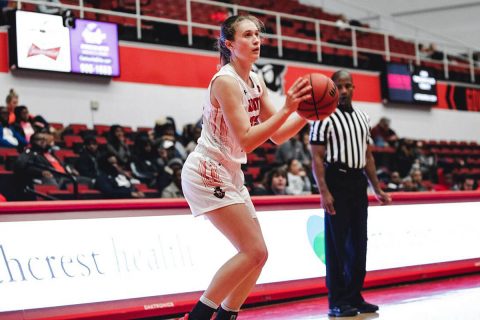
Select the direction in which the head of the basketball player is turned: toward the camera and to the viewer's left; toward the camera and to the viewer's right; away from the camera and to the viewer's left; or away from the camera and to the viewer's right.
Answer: toward the camera and to the viewer's right

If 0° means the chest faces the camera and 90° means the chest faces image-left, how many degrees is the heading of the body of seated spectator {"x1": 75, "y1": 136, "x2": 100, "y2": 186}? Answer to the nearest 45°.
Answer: approximately 315°

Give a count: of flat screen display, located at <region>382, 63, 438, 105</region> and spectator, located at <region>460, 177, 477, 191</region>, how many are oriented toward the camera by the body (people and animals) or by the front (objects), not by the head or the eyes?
2

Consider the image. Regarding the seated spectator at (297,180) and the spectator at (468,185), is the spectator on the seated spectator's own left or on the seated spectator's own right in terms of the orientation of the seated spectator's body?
on the seated spectator's own left

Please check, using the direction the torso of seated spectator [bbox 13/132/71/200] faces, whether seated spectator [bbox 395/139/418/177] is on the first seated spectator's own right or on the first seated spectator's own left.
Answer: on the first seated spectator's own left

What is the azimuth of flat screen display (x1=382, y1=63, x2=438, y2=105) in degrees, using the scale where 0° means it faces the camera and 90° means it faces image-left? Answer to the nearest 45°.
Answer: approximately 0°

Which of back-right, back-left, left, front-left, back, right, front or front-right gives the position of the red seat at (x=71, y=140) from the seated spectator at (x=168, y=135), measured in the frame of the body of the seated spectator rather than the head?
back-right

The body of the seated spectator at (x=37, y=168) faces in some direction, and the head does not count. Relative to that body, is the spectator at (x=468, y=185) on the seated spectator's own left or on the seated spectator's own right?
on the seated spectator's own left
